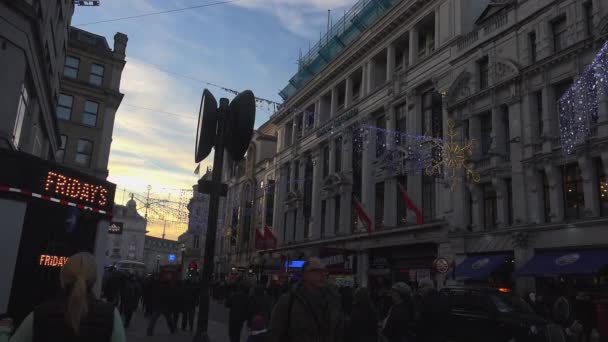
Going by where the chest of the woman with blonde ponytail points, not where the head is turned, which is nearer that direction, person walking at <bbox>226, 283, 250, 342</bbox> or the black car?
the person walking

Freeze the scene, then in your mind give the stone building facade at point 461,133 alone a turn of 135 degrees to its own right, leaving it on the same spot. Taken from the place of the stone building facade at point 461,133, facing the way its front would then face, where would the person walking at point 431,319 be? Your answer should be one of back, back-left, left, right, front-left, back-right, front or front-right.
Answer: back

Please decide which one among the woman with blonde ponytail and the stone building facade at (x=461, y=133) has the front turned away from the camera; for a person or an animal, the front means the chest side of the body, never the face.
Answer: the woman with blonde ponytail

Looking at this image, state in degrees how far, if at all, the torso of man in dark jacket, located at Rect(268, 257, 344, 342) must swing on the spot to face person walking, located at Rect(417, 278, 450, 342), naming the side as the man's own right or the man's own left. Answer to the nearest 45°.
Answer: approximately 90° to the man's own left

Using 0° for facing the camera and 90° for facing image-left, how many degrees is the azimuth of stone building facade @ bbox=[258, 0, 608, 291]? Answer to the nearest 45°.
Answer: approximately 45°

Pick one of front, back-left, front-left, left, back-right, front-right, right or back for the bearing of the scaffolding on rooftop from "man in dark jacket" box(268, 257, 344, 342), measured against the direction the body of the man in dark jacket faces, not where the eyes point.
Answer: back-left

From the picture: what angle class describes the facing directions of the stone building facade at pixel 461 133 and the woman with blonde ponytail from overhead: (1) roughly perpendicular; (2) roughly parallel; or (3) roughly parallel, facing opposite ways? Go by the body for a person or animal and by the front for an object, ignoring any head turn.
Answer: roughly perpendicular

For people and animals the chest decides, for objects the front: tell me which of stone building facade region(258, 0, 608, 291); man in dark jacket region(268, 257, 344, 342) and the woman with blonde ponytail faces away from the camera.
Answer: the woman with blonde ponytail

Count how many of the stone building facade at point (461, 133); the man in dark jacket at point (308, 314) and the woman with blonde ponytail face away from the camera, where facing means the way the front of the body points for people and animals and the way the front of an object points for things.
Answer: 1

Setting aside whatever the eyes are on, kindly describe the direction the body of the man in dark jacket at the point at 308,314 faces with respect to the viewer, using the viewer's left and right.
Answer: facing the viewer and to the right of the viewer

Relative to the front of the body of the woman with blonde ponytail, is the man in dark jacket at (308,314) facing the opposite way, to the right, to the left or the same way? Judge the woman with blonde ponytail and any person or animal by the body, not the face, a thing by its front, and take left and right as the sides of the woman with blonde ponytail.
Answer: the opposite way

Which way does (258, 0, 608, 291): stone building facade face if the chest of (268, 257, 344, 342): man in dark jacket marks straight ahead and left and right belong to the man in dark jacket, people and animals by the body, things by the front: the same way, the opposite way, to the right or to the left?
to the right

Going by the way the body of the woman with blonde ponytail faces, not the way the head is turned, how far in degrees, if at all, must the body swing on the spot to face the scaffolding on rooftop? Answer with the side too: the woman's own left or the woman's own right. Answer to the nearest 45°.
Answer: approximately 45° to the woman's own right

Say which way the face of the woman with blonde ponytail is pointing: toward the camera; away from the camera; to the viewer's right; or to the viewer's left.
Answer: away from the camera

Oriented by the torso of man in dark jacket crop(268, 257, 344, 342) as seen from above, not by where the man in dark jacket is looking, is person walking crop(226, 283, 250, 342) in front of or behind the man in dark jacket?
behind

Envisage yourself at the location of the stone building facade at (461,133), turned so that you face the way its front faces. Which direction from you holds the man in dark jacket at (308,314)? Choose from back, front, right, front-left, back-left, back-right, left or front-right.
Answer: front-left

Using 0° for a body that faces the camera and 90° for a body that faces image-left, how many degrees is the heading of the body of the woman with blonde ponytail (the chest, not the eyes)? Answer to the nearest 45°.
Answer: approximately 180°

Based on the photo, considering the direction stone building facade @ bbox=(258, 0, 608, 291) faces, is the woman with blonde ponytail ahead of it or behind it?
ahead

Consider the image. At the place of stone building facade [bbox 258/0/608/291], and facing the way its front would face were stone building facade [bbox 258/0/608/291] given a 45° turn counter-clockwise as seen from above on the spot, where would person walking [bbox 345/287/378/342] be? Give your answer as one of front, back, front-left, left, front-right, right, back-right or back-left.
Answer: front
